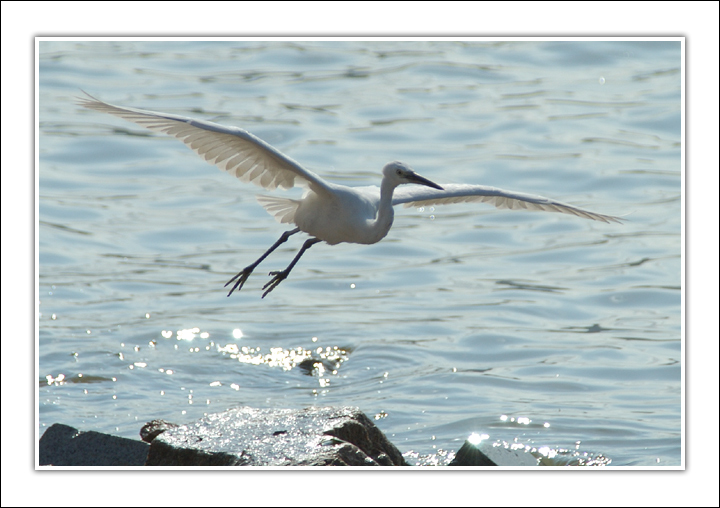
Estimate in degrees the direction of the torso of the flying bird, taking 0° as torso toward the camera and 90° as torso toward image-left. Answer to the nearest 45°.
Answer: approximately 315°
